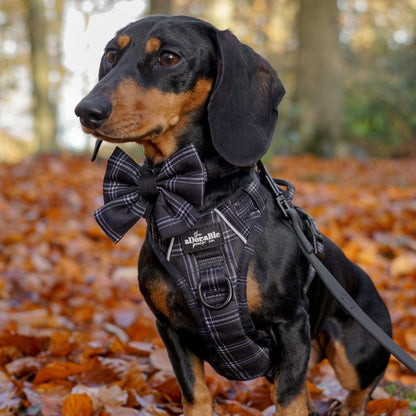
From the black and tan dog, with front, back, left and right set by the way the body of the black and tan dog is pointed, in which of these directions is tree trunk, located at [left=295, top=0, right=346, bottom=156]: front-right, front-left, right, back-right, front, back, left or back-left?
back-right

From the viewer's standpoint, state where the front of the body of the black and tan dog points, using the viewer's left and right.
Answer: facing the viewer and to the left of the viewer

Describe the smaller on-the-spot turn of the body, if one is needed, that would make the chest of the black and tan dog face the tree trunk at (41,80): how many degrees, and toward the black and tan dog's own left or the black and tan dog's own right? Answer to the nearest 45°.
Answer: approximately 135° to the black and tan dog's own right
